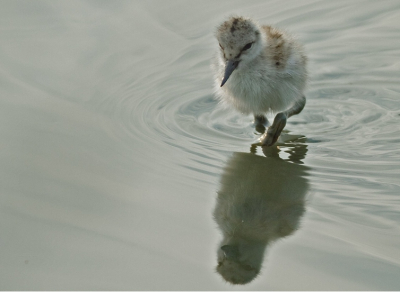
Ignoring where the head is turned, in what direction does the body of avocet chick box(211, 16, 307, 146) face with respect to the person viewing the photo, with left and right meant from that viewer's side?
facing the viewer and to the left of the viewer
